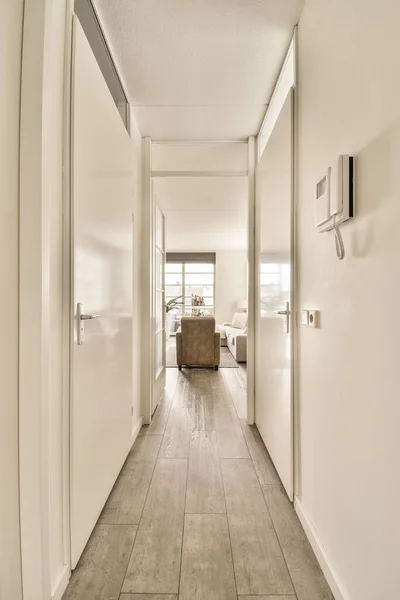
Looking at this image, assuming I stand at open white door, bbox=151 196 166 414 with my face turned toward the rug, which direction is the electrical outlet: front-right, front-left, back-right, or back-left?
back-right

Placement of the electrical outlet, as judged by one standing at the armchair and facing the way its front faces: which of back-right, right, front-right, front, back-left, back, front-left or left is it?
back

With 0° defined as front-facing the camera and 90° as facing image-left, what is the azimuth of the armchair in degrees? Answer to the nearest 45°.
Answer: approximately 180°

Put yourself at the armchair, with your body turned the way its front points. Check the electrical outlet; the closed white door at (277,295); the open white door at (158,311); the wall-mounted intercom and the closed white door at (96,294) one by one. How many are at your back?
5

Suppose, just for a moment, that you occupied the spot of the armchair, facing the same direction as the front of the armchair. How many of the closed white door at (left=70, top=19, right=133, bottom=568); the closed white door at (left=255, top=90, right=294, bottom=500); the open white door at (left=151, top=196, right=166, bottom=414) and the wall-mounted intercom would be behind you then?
4

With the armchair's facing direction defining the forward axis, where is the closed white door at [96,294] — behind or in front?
behind

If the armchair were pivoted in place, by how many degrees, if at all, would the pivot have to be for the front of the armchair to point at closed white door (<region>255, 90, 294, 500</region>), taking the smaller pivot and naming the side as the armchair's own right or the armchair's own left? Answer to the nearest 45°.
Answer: approximately 180°

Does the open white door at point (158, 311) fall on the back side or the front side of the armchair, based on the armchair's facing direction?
on the back side

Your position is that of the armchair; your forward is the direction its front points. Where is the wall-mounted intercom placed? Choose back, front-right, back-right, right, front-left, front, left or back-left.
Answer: back
